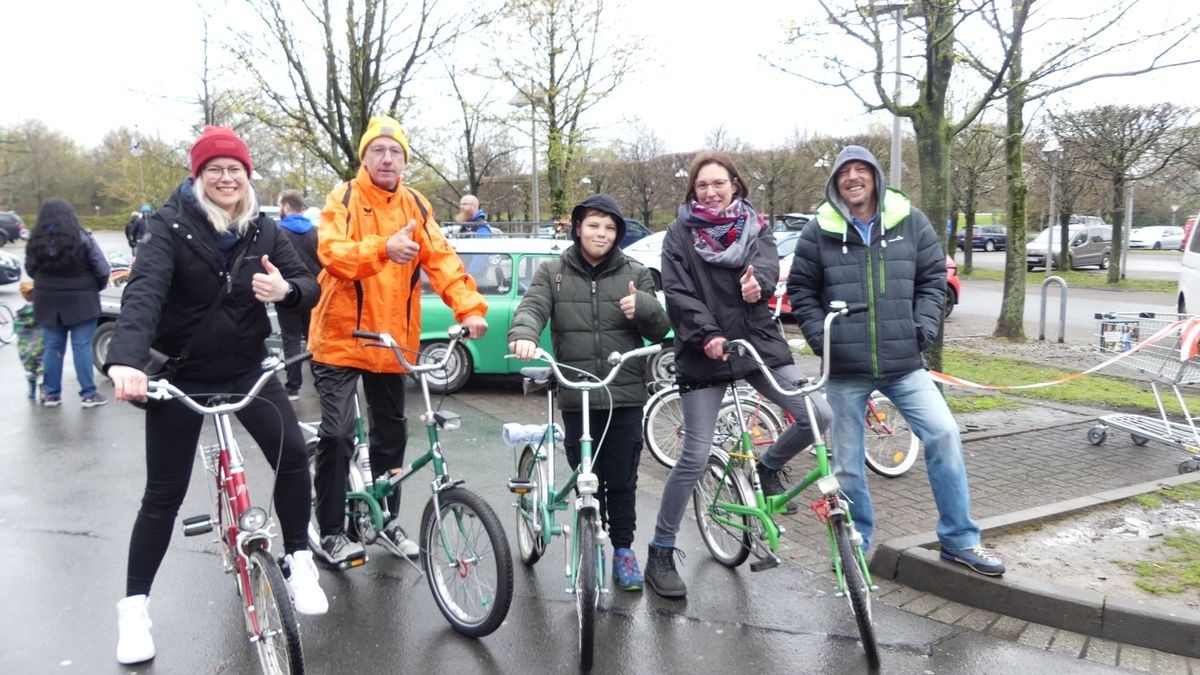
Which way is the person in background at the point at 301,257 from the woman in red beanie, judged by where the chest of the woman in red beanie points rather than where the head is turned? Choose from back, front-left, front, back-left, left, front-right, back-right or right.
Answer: back

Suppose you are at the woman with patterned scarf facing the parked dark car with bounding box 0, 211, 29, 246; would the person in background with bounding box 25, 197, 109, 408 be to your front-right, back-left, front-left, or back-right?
front-left

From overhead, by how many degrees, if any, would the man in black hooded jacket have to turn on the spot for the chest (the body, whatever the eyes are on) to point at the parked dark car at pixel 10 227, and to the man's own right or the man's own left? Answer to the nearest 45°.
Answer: approximately 135° to the man's own right

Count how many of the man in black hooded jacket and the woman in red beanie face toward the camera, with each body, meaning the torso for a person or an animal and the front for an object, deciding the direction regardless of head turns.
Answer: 2

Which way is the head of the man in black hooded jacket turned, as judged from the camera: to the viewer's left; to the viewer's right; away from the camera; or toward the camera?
toward the camera

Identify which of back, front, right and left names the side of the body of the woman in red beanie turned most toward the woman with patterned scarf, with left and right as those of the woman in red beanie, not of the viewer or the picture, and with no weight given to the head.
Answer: left

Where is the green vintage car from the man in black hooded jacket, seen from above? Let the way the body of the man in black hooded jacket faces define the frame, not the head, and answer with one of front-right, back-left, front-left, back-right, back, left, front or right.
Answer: back-right

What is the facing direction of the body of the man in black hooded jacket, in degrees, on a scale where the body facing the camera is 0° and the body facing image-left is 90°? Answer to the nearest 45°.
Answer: approximately 0°

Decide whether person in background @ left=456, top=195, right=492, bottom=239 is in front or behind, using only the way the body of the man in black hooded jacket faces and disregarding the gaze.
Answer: behind

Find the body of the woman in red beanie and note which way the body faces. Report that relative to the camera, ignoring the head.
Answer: toward the camera

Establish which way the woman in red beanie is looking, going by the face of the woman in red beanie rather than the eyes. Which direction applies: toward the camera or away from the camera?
toward the camera

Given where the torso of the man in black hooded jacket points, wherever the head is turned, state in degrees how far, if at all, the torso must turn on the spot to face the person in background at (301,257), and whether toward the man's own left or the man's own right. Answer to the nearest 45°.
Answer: approximately 135° to the man's own right
